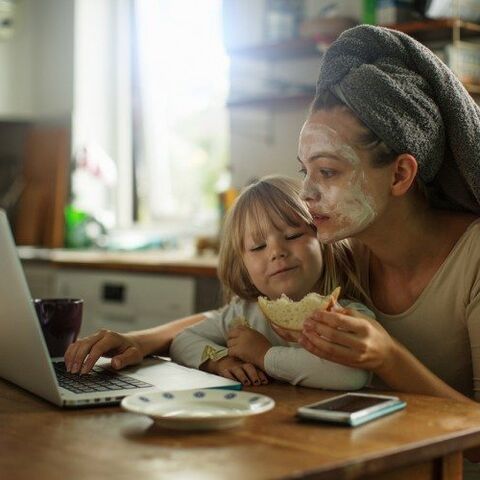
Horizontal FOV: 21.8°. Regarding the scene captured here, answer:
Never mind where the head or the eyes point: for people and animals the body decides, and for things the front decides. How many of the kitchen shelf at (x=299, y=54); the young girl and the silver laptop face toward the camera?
2

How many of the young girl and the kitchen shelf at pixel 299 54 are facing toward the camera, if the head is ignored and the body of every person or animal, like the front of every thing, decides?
2

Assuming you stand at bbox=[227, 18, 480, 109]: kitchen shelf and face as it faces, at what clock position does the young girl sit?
The young girl is roughly at 12 o'clock from the kitchen shelf.

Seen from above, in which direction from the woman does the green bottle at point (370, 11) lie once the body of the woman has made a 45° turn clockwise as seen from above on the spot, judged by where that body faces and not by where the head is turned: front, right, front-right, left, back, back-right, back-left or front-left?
right

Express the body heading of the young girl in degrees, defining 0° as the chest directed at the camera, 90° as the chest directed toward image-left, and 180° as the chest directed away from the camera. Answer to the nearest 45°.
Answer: approximately 0°

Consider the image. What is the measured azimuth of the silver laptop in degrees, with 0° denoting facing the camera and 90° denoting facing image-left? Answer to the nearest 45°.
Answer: approximately 225°

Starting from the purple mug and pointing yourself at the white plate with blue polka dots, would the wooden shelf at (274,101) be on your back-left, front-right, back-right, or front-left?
back-left

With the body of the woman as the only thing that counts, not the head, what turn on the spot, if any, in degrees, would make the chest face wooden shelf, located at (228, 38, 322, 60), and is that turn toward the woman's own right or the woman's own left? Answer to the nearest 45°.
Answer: approximately 135° to the woman's own right

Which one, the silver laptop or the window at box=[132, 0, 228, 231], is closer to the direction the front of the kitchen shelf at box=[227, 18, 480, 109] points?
the silver laptop
